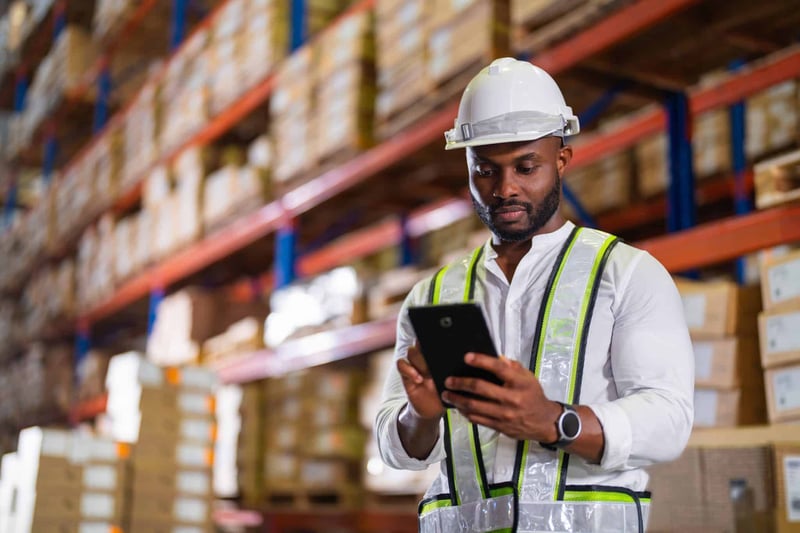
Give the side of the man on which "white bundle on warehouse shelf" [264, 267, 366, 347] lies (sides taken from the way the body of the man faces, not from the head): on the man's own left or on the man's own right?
on the man's own right

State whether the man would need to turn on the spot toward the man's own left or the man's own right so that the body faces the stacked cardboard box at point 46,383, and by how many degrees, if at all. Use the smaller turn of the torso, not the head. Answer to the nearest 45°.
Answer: approximately 90° to the man's own right

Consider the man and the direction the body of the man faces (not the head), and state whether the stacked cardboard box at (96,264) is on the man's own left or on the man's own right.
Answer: on the man's own right

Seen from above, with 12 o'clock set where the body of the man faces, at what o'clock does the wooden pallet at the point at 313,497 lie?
The wooden pallet is roughly at 4 o'clock from the man.

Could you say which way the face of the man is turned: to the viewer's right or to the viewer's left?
to the viewer's left

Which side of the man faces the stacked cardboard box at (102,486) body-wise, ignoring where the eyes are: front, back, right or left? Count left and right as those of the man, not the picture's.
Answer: right

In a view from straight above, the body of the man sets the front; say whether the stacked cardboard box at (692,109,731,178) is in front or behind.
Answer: behind

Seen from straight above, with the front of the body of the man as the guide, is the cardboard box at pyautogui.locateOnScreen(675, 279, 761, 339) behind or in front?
behind

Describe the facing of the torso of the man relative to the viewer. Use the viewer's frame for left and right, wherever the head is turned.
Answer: facing the viewer and to the left of the viewer
